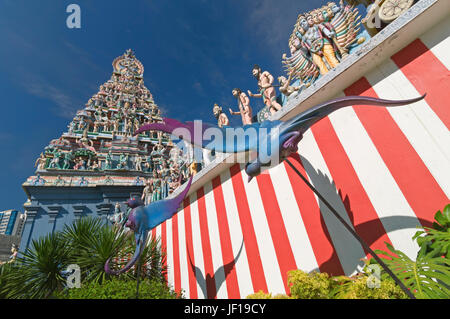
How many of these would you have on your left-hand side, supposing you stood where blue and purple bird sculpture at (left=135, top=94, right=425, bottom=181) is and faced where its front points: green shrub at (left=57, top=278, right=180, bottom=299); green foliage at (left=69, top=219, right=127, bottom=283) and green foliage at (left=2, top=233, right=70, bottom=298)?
0

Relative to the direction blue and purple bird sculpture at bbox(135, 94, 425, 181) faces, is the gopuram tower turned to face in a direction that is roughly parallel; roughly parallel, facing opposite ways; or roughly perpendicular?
roughly perpendicular

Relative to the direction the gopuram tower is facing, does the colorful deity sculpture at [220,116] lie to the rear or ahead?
ahead

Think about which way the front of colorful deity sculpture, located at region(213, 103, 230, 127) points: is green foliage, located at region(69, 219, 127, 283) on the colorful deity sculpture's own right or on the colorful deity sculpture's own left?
on the colorful deity sculpture's own right

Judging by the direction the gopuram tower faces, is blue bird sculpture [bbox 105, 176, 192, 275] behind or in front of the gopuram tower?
in front

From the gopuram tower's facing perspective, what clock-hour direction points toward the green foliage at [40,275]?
The green foliage is roughly at 12 o'clock from the gopuram tower.

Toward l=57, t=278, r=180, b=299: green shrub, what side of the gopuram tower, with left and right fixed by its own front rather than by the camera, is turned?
front

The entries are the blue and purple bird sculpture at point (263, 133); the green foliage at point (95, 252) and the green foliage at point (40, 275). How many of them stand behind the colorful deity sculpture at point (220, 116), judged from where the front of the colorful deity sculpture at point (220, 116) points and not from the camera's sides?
0

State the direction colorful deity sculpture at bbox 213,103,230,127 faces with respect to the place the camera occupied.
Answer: facing the viewer and to the left of the viewer
